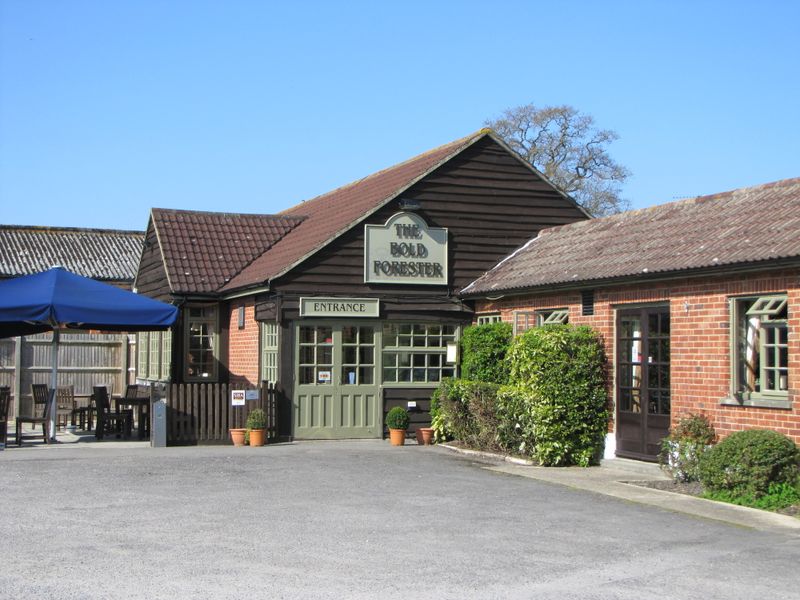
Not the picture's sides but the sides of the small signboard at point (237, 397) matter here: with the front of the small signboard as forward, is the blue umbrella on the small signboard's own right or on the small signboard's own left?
on the small signboard's own right

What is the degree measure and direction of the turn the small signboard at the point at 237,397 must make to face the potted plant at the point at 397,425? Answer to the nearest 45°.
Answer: approximately 90° to its left

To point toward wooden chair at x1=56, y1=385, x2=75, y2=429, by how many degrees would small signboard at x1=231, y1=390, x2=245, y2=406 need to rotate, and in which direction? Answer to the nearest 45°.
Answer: approximately 135° to its right

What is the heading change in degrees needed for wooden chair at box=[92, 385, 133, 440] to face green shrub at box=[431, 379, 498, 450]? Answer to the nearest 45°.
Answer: approximately 45° to its right

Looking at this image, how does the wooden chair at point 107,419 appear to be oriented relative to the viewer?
to the viewer's right

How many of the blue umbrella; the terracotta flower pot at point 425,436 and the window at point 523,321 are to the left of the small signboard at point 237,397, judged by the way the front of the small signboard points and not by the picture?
2

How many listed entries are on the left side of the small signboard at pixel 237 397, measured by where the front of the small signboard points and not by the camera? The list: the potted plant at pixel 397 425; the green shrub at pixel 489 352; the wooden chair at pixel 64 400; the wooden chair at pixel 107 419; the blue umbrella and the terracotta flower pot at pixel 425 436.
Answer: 3

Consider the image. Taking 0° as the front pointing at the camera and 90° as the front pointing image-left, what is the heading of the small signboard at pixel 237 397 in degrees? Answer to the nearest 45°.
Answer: approximately 0°
